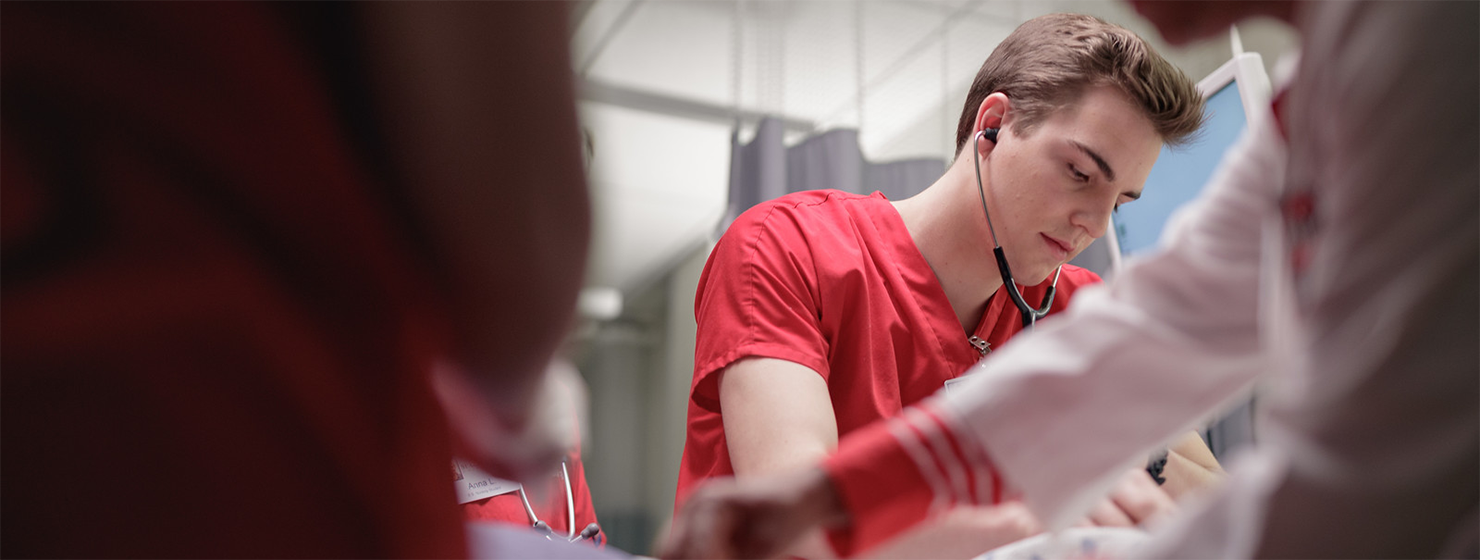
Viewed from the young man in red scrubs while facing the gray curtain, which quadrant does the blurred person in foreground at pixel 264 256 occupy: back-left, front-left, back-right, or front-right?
back-left

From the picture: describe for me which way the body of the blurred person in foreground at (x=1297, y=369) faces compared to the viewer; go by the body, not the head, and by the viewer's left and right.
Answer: facing to the left of the viewer

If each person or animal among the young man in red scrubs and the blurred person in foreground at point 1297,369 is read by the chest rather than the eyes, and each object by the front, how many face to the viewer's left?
1

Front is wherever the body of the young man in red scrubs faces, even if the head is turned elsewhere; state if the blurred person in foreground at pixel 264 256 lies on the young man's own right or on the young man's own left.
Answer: on the young man's own right

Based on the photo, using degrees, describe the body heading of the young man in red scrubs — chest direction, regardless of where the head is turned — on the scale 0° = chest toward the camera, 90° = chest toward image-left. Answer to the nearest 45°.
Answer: approximately 315°

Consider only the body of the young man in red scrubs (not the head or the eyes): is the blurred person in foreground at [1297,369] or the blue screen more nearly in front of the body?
the blurred person in foreground

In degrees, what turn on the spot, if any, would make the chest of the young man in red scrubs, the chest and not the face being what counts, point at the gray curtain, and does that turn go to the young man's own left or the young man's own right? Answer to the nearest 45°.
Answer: approximately 135° to the young man's own left

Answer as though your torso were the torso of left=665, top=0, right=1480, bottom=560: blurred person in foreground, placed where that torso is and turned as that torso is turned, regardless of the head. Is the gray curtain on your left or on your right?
on your right

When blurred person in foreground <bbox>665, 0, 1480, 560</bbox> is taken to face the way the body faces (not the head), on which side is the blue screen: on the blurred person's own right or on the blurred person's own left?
on the blurred person's own right
